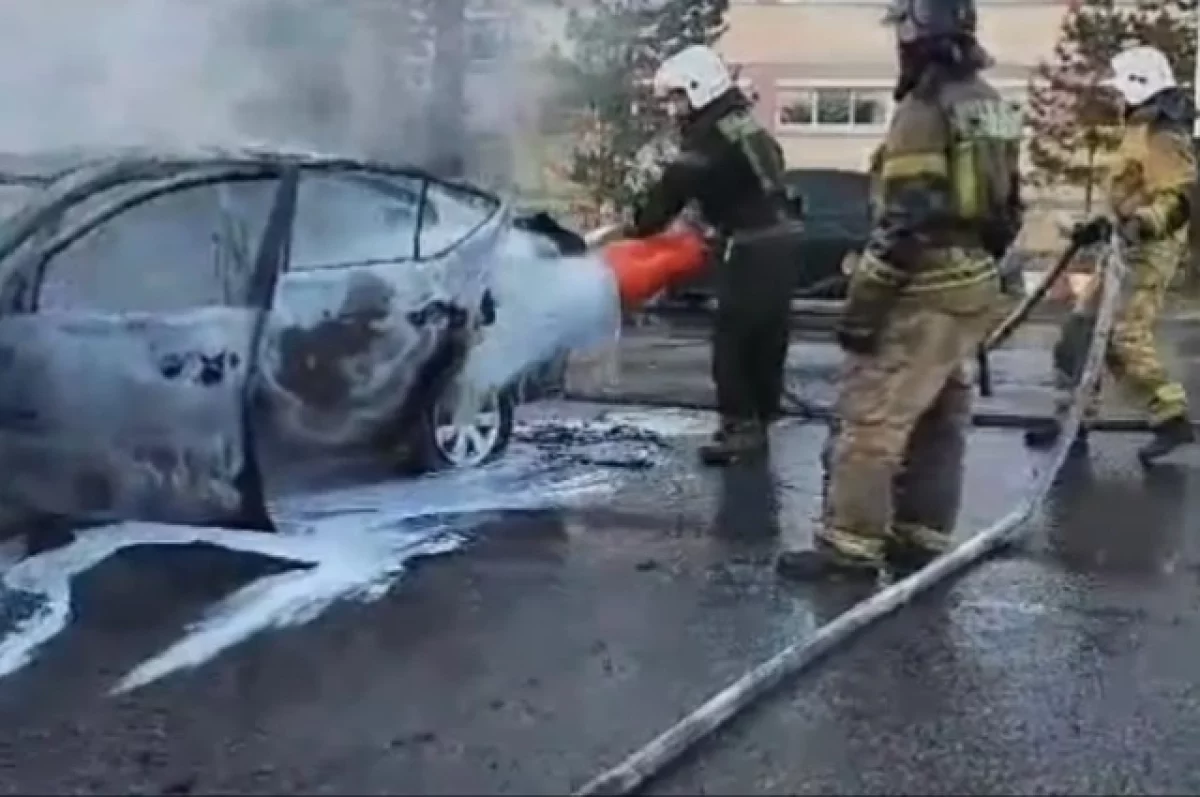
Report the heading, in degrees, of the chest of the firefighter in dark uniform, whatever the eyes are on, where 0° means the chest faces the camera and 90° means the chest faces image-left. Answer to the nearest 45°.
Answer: approximately 90°

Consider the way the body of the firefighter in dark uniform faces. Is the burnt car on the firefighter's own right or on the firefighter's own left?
on the firefighter's own left

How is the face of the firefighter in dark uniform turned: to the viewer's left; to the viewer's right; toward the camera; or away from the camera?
to the viewer's left

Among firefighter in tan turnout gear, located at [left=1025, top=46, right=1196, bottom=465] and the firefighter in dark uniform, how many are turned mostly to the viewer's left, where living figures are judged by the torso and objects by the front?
2

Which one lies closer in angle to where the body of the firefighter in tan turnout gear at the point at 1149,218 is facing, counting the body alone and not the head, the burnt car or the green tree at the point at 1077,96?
the burnt car

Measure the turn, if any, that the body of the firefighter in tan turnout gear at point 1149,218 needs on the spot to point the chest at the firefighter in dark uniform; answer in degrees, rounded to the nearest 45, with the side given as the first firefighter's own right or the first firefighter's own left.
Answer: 0° — they already face them

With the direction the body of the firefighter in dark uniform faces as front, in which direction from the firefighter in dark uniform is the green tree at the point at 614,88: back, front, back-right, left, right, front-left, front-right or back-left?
right

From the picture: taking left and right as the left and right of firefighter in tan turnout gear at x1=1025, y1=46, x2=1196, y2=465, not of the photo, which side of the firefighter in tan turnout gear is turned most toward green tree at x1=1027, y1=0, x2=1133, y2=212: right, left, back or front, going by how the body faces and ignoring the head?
right

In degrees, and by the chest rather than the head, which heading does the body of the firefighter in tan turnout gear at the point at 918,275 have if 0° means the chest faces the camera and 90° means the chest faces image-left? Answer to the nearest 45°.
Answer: approximately 135°

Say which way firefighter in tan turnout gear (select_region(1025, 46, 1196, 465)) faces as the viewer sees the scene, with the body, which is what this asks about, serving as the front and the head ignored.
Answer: to the viewer's left
